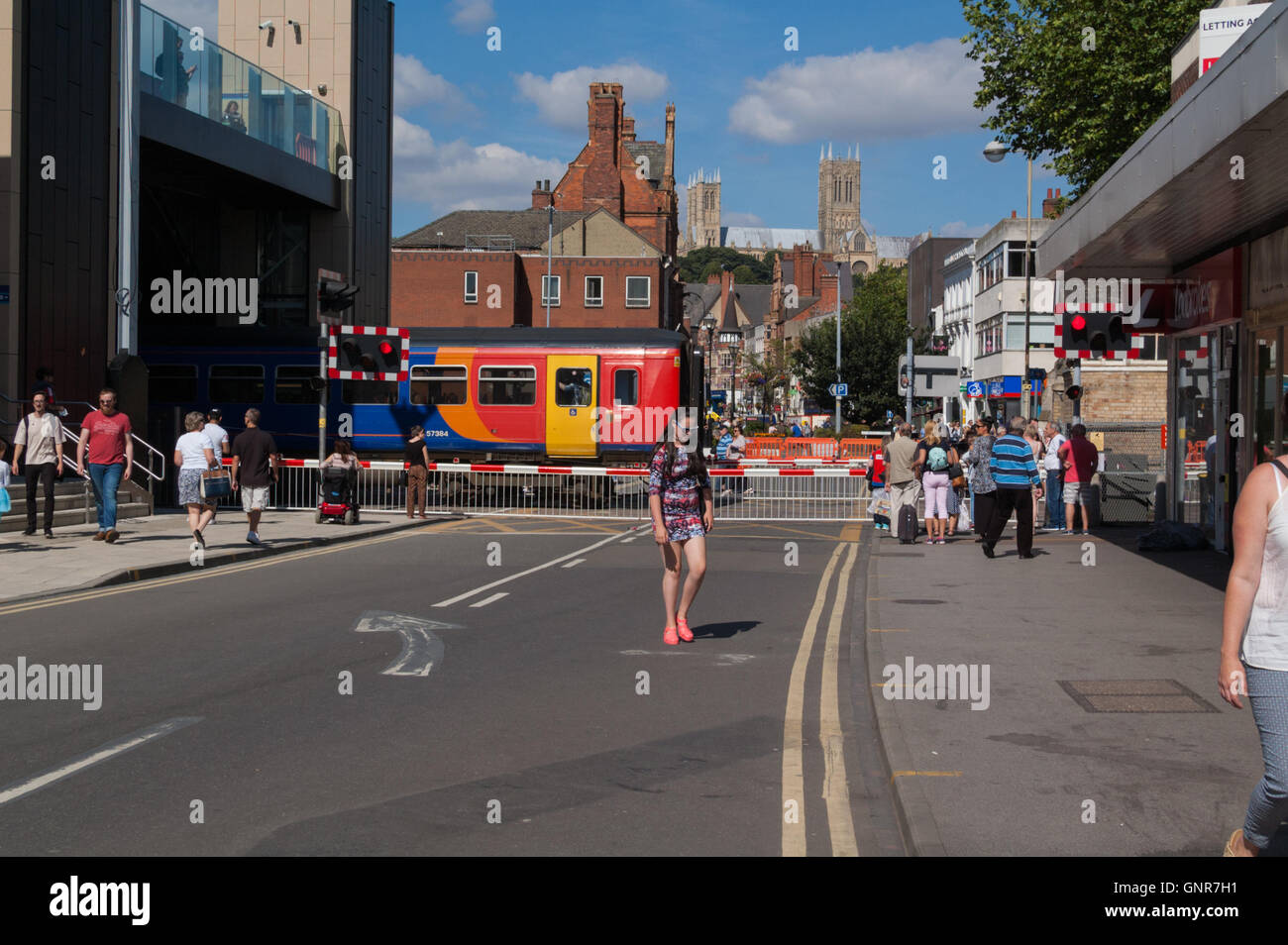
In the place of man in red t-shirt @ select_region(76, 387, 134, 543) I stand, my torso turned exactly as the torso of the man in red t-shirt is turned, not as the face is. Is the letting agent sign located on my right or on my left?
on my left

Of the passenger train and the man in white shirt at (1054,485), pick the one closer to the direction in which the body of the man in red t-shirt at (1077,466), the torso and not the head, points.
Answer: the man in white shirt

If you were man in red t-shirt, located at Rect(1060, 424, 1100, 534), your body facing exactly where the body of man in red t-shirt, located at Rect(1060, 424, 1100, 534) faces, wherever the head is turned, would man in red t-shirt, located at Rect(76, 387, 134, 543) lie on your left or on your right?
on your left

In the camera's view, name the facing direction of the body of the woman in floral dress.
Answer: toward the camera

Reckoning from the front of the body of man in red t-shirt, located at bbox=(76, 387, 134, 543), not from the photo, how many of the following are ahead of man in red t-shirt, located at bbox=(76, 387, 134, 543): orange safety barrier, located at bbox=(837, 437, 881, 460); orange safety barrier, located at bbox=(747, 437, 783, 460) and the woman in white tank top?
1

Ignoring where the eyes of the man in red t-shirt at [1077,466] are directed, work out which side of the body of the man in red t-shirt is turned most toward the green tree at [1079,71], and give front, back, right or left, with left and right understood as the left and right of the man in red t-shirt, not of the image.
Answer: front

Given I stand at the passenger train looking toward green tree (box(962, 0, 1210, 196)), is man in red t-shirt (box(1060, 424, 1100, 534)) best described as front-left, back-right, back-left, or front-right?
front-right

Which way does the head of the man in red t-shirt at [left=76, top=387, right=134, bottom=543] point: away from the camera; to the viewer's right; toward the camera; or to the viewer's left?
toward the camera

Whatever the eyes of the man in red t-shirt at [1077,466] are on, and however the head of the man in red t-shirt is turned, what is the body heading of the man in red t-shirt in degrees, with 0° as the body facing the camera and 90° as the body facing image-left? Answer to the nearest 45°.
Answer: approximately 180°
